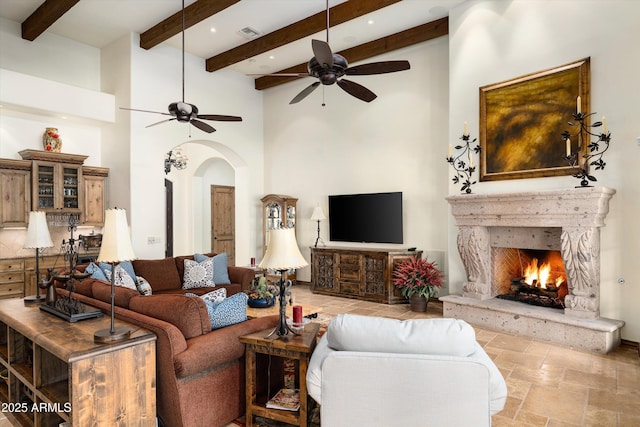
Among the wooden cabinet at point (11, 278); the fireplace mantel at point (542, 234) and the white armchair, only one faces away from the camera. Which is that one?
the white armchair

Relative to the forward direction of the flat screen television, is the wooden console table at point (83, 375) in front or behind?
in front

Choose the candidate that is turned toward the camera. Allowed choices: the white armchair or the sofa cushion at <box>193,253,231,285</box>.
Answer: the sofa cushion

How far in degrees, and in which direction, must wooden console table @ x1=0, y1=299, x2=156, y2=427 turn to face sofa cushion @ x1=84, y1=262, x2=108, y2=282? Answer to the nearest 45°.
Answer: approximately 135° to its right

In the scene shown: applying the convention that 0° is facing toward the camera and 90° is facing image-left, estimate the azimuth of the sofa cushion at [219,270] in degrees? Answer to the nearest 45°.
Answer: approximately 0°

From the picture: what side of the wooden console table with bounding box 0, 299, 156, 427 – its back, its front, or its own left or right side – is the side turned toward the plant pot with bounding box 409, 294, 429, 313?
back

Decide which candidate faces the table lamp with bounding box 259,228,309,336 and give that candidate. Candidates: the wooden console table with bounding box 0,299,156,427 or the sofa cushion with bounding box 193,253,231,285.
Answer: the sofa cushion

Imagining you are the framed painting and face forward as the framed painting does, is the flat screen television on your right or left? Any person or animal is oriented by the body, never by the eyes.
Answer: on your right

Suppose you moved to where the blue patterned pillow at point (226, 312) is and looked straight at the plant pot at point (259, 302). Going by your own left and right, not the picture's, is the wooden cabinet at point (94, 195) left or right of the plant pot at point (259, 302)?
left

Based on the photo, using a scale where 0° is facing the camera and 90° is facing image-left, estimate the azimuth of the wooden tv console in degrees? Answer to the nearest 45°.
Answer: approximately 45°

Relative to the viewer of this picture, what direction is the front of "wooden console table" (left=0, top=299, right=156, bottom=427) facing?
facing the viewer and to the left of the viewer

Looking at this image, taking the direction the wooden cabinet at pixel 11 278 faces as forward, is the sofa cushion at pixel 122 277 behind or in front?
in front

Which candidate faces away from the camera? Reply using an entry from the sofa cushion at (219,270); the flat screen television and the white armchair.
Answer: the white armchair

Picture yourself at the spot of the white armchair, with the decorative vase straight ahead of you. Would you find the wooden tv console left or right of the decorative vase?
right

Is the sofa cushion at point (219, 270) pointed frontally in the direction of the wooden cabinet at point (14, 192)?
no

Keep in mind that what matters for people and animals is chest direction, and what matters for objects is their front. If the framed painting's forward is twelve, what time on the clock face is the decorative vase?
The decorative vase is roughly at 1 o'clock from the framed painting.

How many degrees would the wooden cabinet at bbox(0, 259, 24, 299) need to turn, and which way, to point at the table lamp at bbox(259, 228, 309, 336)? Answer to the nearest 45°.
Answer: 0° — it already faces it

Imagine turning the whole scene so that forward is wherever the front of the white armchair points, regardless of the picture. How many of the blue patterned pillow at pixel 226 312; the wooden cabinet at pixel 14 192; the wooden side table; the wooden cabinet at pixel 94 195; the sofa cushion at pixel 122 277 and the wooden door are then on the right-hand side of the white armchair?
0
